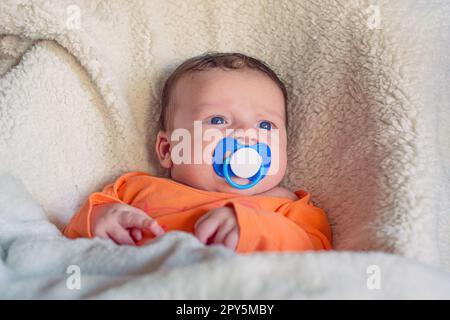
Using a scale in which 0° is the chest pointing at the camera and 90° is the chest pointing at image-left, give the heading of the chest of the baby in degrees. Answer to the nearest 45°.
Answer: approximately 0°
